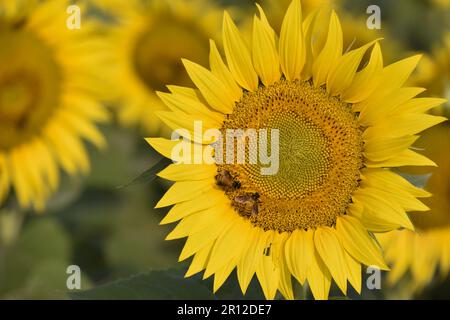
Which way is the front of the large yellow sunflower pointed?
toward the camera

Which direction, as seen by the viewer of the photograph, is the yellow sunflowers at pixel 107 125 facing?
facing the viewer
